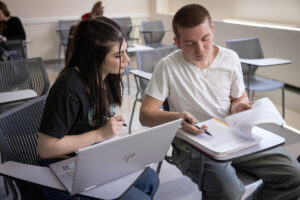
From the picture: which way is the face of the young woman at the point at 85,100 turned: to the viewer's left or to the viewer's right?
to the viewer's right

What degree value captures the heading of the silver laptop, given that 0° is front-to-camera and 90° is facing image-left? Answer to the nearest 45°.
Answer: approximately 135°

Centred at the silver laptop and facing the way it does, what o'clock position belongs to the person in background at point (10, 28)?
The person in background is roughly at 1 o'clock from the silver laptop.

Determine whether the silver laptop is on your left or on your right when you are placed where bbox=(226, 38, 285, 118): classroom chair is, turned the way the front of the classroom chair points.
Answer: on your right

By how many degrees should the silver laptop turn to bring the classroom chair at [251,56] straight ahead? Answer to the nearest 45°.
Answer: approximately 90° to its right

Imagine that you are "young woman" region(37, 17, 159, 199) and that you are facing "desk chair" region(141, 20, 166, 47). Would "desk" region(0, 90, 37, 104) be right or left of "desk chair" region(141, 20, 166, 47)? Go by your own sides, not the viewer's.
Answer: left

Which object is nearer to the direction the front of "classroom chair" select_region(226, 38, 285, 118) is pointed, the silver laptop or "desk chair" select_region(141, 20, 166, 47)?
the silver laptop

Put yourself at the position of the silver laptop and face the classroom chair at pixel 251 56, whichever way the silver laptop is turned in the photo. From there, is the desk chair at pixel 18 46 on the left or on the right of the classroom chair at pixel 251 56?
left

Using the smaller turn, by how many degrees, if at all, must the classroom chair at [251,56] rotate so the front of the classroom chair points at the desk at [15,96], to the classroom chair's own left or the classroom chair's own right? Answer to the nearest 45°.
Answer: approximately 90° to the classroom chair's own right

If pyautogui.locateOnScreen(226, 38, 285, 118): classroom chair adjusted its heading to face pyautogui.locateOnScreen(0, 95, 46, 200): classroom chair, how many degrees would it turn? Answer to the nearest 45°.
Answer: approximately 45° to its right

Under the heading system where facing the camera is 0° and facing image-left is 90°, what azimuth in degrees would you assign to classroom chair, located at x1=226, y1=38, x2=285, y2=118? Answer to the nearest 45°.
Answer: approximately 315°

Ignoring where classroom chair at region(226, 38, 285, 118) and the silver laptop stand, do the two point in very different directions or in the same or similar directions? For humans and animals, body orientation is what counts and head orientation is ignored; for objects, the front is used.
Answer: very different directions

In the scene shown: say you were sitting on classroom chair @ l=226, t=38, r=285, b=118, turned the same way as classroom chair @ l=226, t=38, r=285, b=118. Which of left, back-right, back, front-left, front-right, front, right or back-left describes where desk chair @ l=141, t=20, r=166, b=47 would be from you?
back
